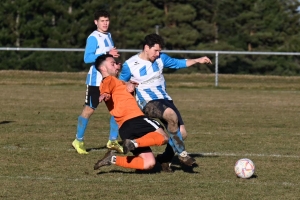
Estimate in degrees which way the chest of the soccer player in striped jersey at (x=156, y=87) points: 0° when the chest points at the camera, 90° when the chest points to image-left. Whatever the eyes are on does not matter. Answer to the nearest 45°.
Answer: approximately 315°

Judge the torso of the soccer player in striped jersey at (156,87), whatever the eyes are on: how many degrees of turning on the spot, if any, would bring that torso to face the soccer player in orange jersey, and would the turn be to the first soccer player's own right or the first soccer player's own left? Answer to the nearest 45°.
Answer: approximately 90° to the first soccer player's own right

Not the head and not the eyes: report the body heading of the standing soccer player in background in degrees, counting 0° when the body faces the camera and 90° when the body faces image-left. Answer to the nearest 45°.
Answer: approximately 315°

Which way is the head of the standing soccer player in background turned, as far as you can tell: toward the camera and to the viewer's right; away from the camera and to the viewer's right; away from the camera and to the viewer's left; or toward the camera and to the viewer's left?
toward the camera and to the viewer's right

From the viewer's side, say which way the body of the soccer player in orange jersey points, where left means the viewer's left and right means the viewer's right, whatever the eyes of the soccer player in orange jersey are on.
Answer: facing to the right of the viewer
